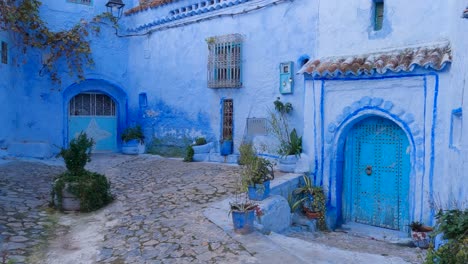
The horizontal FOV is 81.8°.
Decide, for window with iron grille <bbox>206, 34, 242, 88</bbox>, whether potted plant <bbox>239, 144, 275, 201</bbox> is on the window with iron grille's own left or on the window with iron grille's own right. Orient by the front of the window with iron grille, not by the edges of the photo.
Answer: on the window with iron grille's own left

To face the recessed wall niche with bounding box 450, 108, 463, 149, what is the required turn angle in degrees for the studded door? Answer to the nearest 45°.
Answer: approximately 90° to its left

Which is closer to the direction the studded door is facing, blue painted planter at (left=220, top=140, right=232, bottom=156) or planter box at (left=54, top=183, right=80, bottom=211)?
the planter box

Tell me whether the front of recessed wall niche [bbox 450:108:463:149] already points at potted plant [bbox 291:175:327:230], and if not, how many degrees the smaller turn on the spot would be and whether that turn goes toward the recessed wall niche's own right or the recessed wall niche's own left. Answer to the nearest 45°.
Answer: approximately 45° to the recessed wall niche's own right

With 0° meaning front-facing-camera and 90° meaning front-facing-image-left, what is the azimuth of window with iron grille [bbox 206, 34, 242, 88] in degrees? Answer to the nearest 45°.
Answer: approximately 45°

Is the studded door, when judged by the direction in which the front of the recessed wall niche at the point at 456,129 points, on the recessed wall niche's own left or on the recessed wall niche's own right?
on the recessed wall niche's own right

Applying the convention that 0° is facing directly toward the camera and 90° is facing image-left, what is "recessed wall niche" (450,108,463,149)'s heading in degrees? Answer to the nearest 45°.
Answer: approximately 45°
